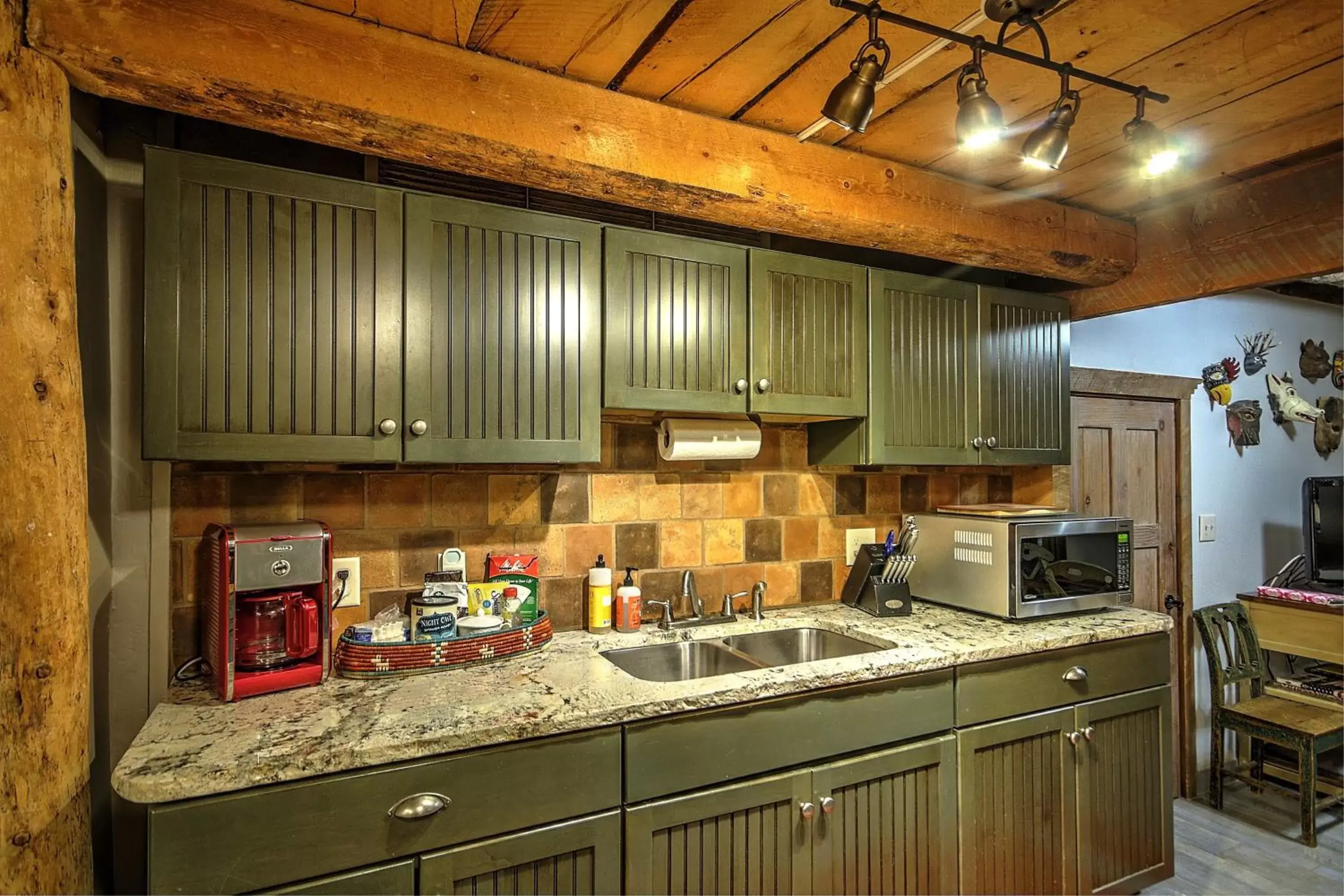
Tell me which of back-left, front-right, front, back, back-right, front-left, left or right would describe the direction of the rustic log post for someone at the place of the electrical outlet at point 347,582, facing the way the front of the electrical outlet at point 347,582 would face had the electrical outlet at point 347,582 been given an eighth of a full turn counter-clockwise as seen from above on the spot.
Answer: right

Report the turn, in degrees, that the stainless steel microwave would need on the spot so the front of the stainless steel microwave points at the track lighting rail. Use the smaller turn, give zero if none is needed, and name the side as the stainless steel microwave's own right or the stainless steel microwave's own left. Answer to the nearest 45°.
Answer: approximately 45° to the stainless steel microwave's own right

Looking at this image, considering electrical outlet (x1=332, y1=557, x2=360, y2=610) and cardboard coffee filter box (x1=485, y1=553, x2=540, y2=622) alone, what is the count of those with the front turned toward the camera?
2

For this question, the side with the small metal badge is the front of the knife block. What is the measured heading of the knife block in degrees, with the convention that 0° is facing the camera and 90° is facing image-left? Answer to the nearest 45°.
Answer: approximately 315°

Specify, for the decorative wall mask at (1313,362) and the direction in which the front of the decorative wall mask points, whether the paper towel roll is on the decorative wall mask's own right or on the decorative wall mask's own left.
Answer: on the decorative wall mask's own right

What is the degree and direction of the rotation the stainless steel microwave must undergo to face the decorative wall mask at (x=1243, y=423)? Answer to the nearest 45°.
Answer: approximately 90° to its left

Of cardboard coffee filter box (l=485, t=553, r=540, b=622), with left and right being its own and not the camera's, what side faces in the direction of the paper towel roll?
left

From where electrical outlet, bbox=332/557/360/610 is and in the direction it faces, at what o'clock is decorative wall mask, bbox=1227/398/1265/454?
The decorative wall mask is roughly at 9 o'clock from the electrical outlet.

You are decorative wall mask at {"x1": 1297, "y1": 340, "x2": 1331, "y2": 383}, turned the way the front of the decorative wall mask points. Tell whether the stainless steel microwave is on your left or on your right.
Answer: on your right

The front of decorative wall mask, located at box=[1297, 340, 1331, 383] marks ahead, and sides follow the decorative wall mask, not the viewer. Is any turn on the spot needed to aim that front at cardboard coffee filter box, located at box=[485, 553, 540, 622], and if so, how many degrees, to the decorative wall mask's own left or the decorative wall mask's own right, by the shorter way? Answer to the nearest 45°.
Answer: approximately 45° to the decorative wall mask's own right

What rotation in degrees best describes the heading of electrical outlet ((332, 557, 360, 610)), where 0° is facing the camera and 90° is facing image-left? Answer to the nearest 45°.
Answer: approximately 0°
